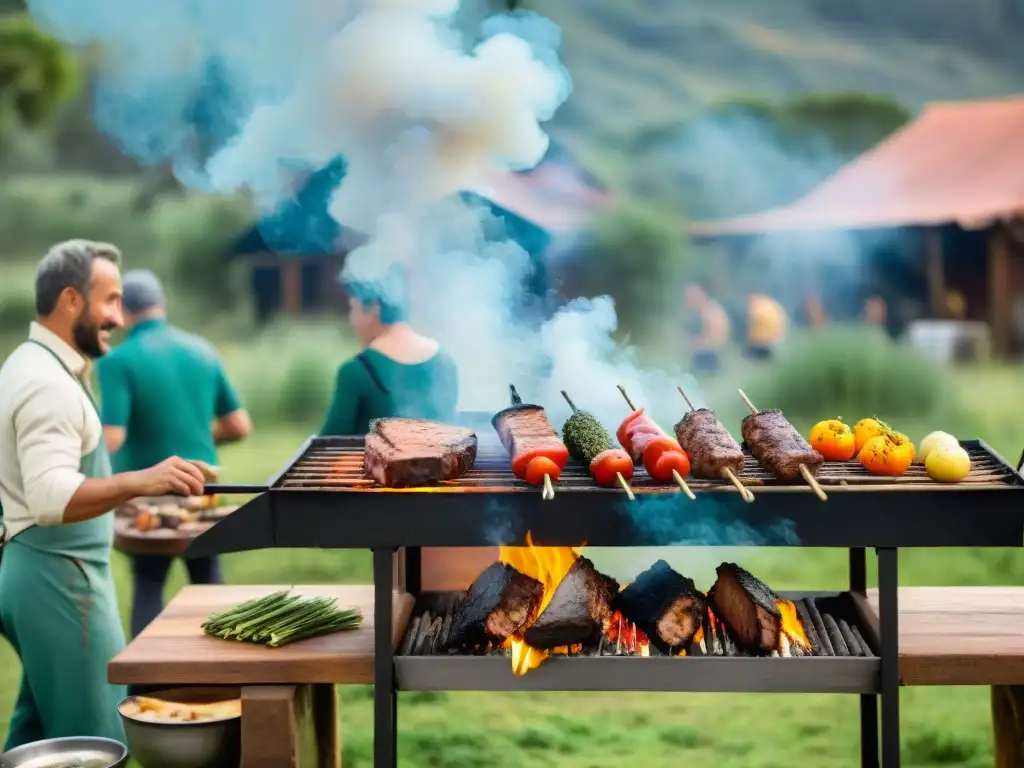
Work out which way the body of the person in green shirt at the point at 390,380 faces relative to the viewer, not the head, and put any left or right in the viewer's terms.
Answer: facing away from the viewer and to the left of the viewer

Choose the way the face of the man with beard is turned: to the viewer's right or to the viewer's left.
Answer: to the viewer's right

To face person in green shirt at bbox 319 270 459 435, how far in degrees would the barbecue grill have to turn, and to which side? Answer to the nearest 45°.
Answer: approximately 135° to its right

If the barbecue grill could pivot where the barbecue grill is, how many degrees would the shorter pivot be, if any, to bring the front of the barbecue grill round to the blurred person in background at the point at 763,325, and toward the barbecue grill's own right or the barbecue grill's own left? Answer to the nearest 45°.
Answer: approximately 180°

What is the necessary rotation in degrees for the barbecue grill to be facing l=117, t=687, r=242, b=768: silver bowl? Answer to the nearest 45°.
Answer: approximately 90° to its right

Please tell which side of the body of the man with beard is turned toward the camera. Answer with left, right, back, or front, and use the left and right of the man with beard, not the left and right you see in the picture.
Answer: right

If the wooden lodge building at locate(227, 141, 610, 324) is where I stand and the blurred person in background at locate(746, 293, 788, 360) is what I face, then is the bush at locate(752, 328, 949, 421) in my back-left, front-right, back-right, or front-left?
front-right

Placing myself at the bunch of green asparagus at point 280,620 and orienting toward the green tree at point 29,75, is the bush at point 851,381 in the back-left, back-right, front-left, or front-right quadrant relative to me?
front-right

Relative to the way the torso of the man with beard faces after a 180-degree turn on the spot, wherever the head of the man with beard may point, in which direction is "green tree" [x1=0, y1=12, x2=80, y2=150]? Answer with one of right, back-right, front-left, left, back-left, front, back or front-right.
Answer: right

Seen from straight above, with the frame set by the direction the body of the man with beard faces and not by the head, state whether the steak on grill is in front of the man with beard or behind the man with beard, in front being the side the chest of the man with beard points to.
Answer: in front

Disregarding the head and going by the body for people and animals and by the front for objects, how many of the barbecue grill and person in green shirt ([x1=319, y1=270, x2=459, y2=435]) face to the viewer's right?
0

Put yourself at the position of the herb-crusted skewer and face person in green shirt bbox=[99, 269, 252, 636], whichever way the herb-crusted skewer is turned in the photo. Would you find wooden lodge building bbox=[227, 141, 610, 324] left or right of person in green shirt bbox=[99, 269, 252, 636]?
right

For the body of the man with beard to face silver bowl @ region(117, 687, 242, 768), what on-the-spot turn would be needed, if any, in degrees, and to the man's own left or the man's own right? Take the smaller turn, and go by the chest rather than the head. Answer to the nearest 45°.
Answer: approximately 45° to the man's own right

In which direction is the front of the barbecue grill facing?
toward the camera

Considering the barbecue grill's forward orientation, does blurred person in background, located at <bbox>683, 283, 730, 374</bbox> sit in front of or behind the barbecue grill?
behind

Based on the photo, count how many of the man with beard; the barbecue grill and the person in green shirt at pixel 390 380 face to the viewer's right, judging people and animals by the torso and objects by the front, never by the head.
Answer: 1
